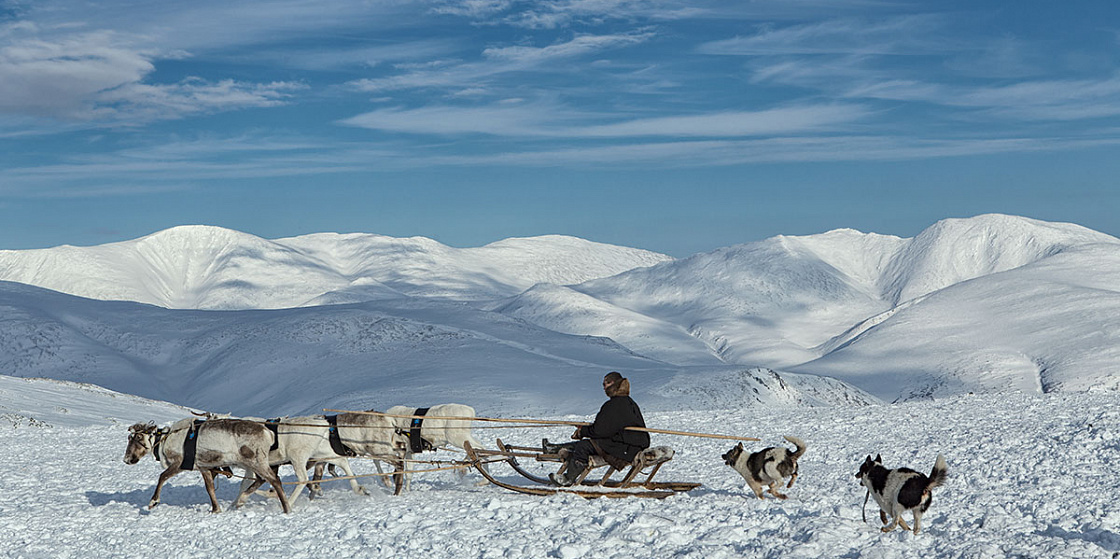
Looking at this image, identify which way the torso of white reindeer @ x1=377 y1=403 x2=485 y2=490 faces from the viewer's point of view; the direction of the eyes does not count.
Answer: to the viewer's left

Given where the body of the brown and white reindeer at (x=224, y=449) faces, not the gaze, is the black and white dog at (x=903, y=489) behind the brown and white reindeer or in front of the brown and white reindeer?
behind

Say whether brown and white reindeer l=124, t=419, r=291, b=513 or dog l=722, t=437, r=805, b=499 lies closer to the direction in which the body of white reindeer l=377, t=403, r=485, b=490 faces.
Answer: the brown and white reindeer

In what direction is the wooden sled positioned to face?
to the viewer's left

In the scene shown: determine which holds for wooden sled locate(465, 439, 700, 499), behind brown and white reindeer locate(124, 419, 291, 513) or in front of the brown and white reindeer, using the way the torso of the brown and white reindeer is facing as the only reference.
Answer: behind

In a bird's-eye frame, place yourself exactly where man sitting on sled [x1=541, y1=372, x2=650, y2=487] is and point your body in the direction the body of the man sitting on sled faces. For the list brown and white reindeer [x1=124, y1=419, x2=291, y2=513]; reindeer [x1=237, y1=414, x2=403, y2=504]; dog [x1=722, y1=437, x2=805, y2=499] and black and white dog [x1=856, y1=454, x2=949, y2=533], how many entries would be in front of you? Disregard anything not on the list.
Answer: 2

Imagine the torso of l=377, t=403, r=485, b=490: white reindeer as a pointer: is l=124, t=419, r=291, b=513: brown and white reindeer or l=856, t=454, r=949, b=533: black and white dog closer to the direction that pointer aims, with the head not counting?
the brown and white reindeer

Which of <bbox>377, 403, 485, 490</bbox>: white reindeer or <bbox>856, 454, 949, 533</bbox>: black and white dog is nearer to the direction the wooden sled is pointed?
the white reindeer

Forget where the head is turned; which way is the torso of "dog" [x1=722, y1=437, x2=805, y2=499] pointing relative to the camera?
to the viewer's left

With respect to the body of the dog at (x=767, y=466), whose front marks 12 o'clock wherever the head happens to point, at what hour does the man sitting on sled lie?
The man sitting on sled is roughly at 12 o'clock from the dog.

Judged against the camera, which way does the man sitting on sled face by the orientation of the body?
to the viewer's left

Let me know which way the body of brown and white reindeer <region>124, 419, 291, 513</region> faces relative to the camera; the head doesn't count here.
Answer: to the viewer's left

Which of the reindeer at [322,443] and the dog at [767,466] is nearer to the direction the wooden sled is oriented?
the reindeer

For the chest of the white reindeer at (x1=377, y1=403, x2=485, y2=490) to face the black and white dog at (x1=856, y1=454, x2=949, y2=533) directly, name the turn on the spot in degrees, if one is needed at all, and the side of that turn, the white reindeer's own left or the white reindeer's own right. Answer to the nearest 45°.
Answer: approximately 135° to the white reindeer's own left

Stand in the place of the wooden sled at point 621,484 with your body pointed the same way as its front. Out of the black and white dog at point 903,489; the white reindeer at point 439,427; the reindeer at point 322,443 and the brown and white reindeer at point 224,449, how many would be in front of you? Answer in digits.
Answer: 3
